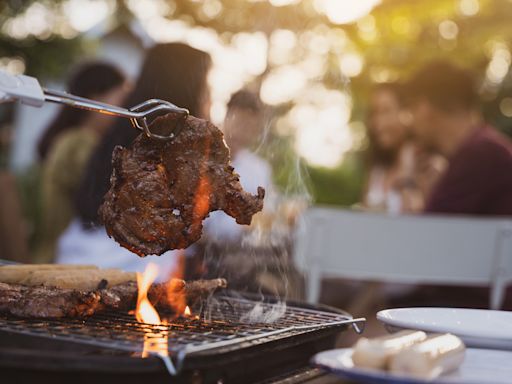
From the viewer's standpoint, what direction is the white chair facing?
away from the camera

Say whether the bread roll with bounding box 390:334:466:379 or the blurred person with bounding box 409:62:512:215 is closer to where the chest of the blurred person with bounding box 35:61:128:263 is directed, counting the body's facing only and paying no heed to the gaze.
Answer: the blurred person

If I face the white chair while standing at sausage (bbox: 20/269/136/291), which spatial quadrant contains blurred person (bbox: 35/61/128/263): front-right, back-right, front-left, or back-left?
front-left

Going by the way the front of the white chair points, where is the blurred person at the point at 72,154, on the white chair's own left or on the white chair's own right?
on the white chair's own left

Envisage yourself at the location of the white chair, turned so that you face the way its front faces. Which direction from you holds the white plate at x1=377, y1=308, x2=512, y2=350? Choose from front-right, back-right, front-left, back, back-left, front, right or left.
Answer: back

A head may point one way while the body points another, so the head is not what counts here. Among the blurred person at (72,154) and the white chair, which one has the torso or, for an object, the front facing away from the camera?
the white chair

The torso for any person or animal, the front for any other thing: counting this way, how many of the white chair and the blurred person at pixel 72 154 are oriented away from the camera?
1

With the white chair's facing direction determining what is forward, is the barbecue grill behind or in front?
behind

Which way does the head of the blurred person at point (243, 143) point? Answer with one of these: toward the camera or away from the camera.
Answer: toward the camera

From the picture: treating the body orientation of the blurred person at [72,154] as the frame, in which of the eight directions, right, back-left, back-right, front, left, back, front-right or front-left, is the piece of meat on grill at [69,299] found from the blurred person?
right

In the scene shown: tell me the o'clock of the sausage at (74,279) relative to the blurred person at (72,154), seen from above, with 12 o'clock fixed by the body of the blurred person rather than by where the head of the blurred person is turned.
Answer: The sausage is roughly at 3 o'clock from the blurred person.

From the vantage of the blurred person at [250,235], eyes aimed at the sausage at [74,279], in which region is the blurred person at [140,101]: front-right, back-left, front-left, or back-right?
front-right

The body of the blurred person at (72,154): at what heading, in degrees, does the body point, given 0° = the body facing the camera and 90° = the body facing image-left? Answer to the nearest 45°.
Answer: approximately 270°
